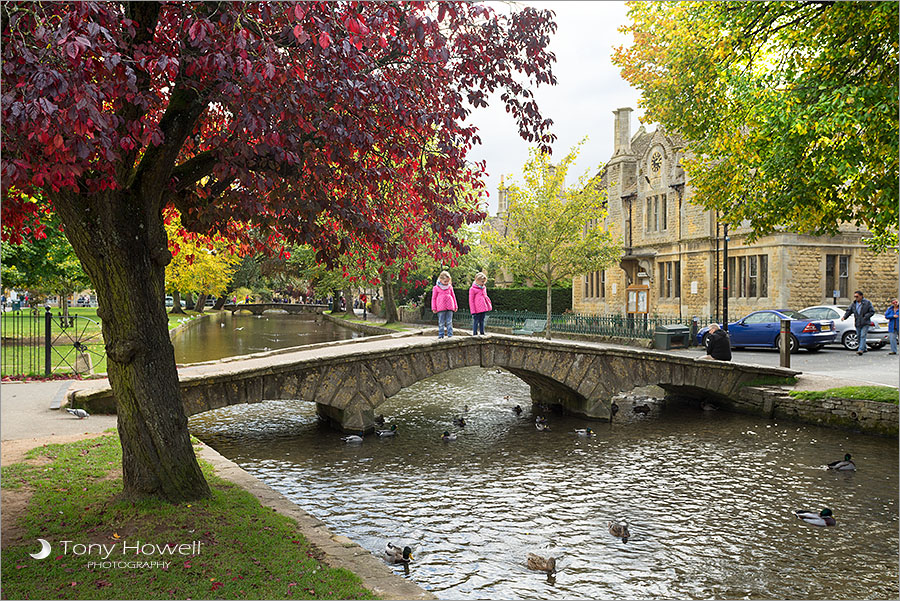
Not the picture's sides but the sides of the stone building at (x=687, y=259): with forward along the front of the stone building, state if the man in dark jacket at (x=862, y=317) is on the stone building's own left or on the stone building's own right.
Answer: on the stone building's own left

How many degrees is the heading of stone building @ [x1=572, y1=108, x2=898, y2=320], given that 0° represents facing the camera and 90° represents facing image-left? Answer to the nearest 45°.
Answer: approximately 45°

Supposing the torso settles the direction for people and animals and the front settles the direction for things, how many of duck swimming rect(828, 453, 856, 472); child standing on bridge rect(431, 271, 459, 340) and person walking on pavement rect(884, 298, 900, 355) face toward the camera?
2

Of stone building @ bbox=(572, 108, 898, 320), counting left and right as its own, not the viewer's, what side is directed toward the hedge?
right

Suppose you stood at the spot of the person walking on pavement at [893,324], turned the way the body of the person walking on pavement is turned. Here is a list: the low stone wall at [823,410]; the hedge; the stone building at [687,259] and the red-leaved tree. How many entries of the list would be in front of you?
2

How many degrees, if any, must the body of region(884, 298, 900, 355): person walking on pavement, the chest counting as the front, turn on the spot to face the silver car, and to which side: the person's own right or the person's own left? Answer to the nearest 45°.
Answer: approximately 135° to the person's own right
